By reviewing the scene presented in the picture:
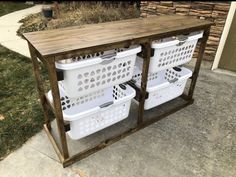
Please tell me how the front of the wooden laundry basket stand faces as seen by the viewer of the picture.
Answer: facing the viewer and to the right of the viewer
